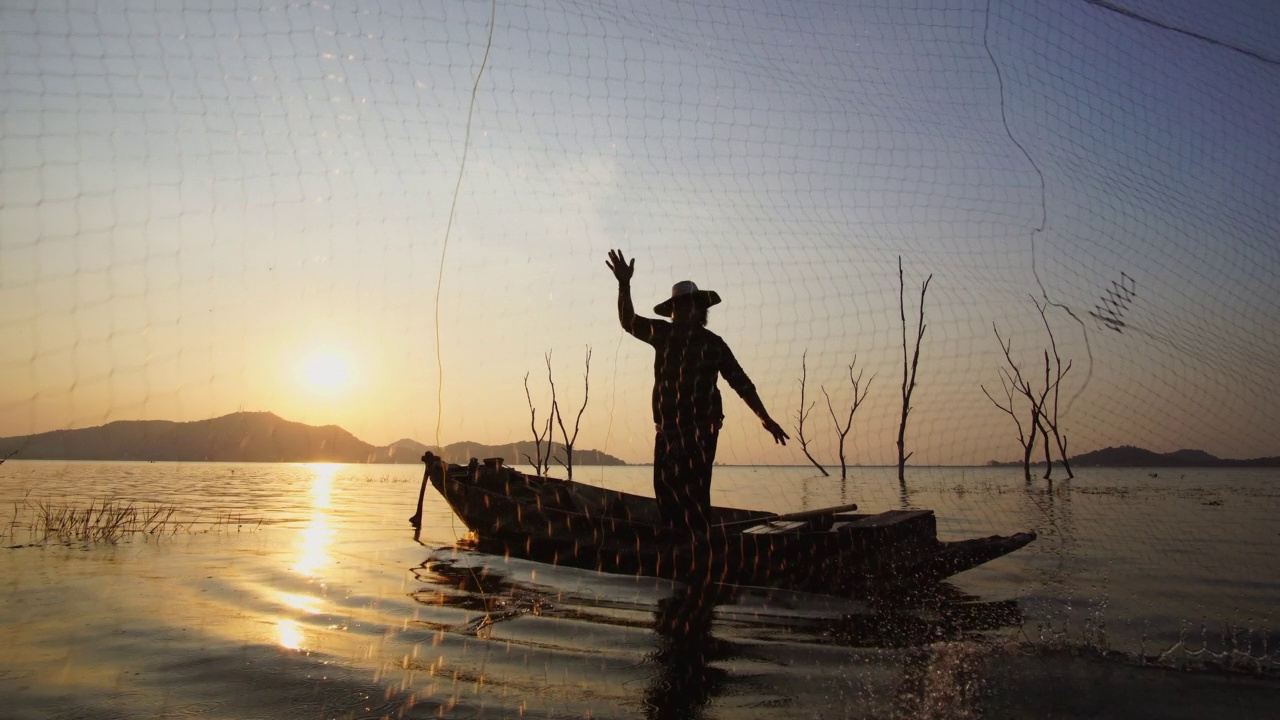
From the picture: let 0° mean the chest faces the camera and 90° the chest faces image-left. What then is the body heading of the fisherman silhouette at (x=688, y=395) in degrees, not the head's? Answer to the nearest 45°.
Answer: approximately 0°

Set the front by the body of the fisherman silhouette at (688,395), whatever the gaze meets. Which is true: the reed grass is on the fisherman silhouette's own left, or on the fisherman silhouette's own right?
on the fisherman silhouette's own right
